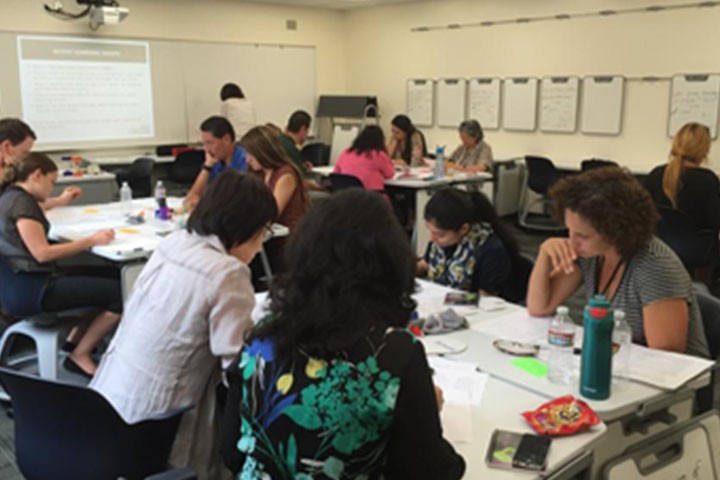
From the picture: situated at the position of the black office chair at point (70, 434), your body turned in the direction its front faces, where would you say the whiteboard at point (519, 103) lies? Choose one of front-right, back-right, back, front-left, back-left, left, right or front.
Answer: front

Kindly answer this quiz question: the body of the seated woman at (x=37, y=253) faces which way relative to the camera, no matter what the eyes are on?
to the viewer's right

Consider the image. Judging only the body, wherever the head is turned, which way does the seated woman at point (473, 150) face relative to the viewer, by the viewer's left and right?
facing the viewer and to the left of the viewer

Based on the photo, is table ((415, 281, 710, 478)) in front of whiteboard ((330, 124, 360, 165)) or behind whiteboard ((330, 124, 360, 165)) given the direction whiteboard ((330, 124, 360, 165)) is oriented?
in front

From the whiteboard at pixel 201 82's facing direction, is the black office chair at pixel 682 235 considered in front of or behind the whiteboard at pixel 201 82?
in front

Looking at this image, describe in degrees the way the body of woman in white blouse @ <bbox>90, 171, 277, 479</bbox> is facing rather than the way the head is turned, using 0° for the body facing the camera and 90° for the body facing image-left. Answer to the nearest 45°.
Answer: approximately 225°

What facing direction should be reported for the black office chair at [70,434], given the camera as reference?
facing away from the viewer and to the right of the viewer

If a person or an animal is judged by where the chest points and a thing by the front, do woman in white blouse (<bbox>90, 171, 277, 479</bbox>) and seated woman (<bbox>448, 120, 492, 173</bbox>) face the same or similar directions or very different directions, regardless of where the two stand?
very different directions

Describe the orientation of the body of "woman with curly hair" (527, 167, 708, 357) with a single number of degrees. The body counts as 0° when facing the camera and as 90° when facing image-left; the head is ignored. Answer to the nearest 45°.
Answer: approximately 45°

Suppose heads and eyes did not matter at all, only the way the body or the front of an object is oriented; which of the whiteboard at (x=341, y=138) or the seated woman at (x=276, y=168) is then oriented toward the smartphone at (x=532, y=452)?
the whiteboard

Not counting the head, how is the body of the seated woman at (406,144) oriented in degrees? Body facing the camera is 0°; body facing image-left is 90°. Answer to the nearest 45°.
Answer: approximately 45°

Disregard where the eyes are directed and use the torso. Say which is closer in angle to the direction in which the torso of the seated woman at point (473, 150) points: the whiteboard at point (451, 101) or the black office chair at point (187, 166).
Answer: the black office chair

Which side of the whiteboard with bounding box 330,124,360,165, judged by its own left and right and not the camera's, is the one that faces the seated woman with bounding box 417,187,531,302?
front

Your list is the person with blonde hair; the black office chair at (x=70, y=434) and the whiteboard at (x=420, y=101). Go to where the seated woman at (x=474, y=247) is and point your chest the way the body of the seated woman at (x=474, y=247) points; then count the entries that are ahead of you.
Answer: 1

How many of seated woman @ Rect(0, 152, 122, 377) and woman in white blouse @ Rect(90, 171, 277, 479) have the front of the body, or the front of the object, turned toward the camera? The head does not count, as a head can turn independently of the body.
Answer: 0

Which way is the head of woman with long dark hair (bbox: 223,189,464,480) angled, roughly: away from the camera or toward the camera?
away from the camera

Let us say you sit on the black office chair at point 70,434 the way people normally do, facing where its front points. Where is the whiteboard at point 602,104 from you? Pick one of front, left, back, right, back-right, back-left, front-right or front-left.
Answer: front

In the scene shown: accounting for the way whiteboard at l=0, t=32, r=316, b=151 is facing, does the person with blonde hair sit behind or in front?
in front
